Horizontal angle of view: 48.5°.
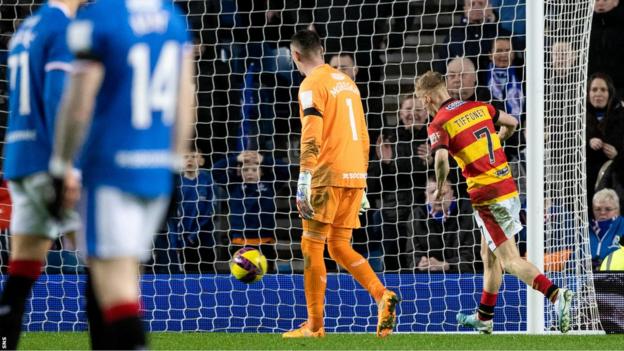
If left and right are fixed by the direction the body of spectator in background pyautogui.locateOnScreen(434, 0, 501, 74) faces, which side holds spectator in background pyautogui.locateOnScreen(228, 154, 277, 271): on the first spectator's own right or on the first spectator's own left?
on the first spectator's own right

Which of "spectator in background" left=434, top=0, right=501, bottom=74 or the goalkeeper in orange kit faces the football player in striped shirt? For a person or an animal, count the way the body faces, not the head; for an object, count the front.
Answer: the spectator in background

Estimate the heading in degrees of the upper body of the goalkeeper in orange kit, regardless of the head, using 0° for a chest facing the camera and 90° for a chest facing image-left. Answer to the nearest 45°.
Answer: approximately 135°

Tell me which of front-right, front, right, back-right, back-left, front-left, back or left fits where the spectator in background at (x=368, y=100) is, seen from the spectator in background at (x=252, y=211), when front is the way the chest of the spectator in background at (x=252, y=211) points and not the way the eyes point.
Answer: left

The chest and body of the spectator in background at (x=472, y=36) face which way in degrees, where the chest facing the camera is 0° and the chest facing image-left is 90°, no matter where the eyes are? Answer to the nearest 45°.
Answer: approximately 0°

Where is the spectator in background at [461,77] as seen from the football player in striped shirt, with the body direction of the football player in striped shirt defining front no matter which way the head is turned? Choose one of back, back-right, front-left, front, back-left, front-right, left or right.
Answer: front-right

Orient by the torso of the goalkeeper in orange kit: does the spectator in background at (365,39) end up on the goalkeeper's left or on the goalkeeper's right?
on the goalkeeper's right

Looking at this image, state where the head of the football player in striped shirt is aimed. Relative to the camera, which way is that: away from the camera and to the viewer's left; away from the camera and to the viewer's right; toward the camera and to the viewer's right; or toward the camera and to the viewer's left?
away from the camera and to the viewer's left
